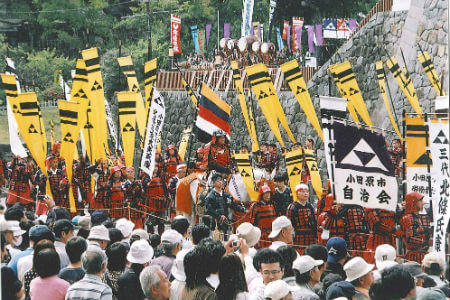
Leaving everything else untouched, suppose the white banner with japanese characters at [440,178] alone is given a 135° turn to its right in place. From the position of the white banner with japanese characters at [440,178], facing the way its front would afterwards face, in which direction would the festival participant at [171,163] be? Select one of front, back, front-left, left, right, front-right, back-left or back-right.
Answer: front

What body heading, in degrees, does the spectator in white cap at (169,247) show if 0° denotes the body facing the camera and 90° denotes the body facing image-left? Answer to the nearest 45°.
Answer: approximately 225°

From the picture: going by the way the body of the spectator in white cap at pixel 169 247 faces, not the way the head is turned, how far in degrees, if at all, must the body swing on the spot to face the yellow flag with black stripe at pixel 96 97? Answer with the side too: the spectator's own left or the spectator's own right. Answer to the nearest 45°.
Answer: approximately 45° to the spectator's own left

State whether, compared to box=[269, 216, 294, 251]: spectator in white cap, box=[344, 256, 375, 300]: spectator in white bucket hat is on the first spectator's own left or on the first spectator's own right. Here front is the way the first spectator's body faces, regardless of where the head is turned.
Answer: on the first spectator's own right

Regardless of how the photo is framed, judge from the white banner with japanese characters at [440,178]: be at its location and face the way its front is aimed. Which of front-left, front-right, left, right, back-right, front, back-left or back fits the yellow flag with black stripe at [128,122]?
back-right

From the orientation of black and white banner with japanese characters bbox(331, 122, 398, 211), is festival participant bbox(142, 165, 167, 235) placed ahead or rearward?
rearward

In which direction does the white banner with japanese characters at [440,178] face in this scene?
toward the camera

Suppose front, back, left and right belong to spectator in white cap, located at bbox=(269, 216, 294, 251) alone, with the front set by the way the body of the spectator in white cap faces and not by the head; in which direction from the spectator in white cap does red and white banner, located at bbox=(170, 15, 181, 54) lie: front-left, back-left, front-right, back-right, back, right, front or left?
left

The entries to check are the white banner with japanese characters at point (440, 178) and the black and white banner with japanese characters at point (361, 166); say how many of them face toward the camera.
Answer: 2

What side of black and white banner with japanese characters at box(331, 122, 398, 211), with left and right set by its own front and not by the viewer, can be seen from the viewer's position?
front

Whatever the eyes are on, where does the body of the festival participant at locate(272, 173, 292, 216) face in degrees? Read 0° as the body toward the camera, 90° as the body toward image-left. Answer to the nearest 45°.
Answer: approximately 45°

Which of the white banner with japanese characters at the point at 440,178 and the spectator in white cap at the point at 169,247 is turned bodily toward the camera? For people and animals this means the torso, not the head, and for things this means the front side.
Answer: the white banner with japanese characters

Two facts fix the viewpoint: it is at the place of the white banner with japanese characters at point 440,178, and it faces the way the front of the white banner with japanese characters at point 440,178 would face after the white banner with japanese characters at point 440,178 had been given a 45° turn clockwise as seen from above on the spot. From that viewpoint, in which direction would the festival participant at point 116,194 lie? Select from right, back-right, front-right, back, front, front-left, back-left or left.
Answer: right

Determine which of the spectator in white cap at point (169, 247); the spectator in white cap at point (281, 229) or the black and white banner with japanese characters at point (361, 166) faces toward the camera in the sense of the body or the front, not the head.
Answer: the black and white banner with japanese characters

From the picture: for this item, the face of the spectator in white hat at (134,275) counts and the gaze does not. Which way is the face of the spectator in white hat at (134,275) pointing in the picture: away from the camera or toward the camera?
away from the camera

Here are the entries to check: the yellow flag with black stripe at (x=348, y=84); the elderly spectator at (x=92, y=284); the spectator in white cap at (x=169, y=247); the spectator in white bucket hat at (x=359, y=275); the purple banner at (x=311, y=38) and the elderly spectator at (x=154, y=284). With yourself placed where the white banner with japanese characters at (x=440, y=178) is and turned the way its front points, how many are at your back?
2

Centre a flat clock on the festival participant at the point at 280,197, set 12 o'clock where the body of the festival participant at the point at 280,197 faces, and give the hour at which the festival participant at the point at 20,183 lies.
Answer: the festival participant at the point at 20,183 is roughly at 3 o'clock from the festival participant at the point at 280,197.
